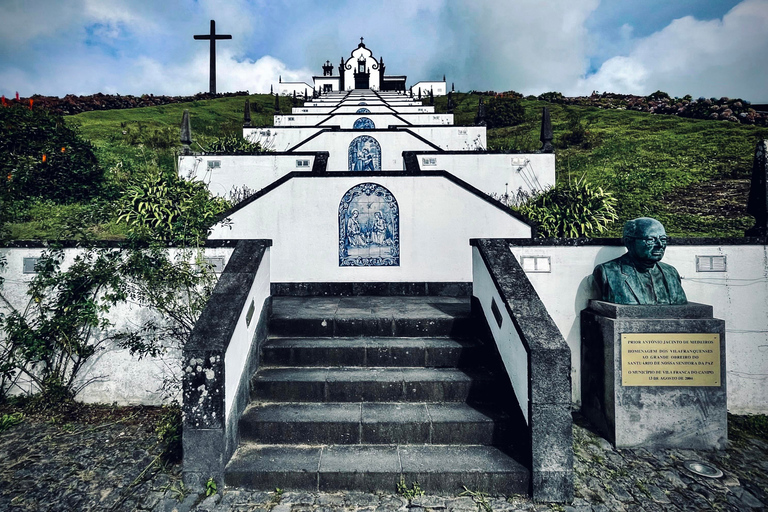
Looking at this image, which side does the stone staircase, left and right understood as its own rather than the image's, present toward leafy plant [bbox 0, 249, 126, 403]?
right

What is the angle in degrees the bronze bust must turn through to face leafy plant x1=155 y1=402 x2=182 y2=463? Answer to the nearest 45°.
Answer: approximately 90° to its right

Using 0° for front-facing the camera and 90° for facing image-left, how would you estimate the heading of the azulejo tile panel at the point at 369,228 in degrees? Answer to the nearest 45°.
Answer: approximately 0°

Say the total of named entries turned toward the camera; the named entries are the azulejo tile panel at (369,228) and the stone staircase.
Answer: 2

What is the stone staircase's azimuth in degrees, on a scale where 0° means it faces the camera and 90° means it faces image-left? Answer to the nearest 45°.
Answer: approximately 0°

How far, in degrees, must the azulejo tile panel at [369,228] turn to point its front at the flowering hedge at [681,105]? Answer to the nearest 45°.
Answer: approximately 135° to its left

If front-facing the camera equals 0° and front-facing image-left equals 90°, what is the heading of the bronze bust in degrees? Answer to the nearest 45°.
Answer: approximately 315°

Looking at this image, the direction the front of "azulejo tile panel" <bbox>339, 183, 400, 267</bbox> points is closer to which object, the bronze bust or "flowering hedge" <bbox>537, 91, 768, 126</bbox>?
the bronze bust

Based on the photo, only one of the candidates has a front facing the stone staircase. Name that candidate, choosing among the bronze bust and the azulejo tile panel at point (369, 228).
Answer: the azulejo tile panel
